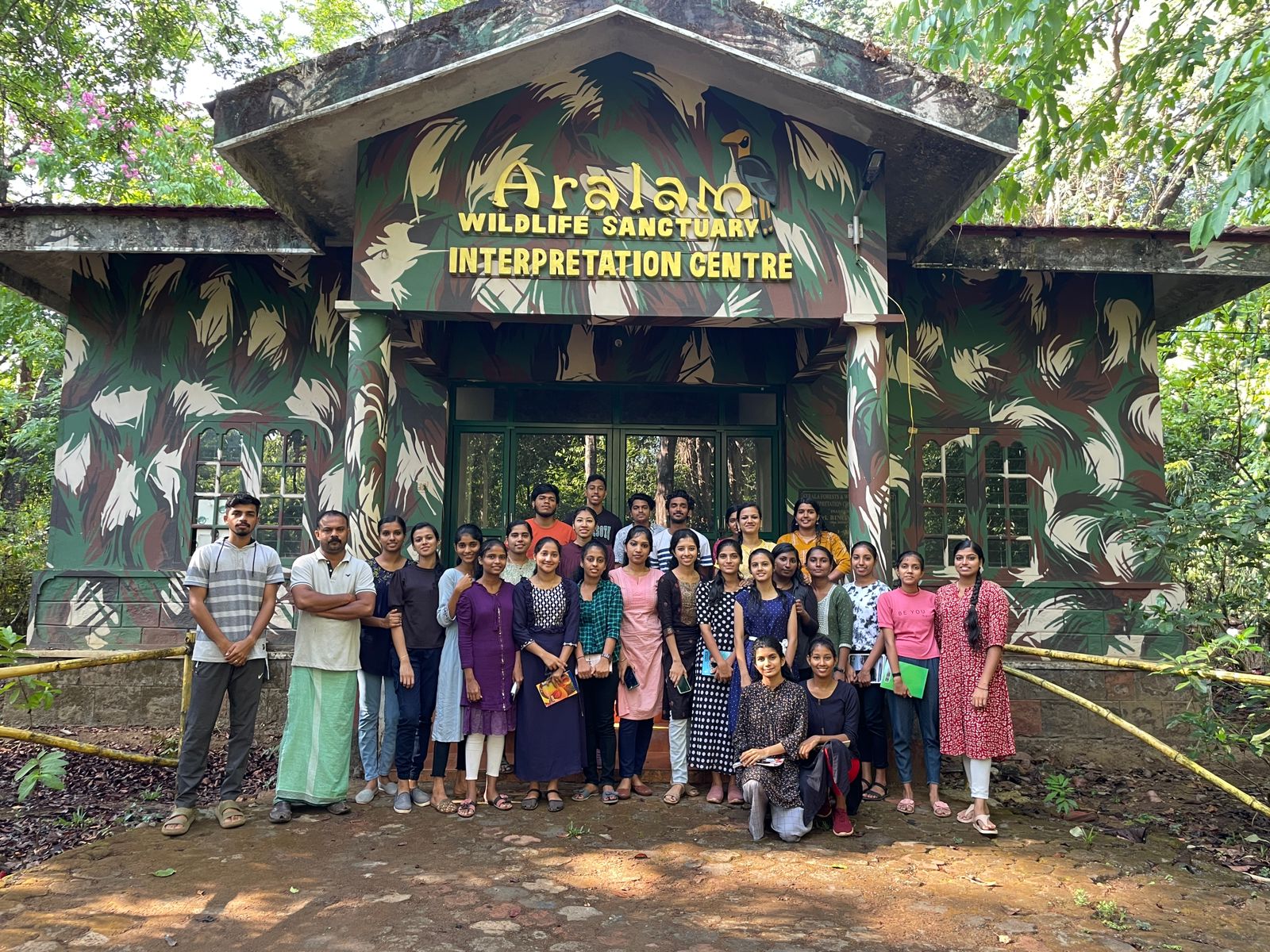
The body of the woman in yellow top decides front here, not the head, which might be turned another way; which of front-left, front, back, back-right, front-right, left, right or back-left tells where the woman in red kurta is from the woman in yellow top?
front-left

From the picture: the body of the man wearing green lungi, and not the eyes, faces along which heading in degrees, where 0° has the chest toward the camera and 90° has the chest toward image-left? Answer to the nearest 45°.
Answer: approximately 0°

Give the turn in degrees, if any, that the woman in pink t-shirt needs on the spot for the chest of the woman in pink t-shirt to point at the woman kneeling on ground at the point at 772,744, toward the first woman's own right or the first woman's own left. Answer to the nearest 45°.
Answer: approximately 45° to the first woman's own right

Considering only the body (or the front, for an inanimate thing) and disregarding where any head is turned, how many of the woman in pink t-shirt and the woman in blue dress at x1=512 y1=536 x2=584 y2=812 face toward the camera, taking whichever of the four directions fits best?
2

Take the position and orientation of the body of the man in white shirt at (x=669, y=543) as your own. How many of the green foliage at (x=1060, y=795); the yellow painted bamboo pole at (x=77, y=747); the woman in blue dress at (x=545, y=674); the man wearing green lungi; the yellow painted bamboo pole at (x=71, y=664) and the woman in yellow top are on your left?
2
